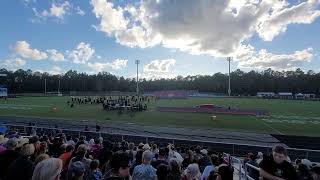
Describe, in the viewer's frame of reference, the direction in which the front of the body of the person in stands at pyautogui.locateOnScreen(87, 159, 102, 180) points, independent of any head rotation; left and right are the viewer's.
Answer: facing away from the viewer

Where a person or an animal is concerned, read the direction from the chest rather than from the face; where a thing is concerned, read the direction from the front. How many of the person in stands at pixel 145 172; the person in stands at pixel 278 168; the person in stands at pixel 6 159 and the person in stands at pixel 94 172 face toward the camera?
1

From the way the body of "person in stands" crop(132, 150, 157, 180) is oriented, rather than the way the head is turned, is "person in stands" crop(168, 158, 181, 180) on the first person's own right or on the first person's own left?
on the first person's own right

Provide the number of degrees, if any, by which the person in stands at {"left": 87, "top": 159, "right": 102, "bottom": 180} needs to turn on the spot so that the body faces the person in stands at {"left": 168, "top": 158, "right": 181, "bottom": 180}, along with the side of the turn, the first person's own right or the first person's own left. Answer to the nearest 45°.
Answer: approximately 135° to the first person's own right

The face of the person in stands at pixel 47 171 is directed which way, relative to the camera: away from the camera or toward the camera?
away from the camera

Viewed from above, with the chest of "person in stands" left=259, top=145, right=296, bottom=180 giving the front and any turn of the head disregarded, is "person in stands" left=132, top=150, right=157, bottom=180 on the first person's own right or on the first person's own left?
on the first person's own right

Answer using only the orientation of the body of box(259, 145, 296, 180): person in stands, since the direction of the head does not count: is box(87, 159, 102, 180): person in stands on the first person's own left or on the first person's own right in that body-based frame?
on the first person's own right

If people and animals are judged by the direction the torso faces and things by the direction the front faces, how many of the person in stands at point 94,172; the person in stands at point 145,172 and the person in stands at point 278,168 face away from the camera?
2

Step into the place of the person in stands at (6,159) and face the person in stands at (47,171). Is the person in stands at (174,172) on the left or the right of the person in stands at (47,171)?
left

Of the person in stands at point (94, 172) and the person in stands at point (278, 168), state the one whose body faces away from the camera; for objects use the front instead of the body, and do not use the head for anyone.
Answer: the person in stands at point (94, 172)

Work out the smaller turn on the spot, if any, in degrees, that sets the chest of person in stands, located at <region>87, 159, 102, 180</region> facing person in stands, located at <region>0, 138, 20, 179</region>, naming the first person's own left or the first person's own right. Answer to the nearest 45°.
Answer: approximately 90° to the first person's own left

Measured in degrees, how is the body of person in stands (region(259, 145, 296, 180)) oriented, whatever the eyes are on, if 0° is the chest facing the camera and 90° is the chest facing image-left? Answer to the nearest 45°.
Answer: approximately 0°

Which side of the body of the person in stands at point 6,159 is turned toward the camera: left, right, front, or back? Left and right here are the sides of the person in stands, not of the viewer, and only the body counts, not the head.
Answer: back

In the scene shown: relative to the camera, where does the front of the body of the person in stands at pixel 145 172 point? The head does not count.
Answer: away from the camera

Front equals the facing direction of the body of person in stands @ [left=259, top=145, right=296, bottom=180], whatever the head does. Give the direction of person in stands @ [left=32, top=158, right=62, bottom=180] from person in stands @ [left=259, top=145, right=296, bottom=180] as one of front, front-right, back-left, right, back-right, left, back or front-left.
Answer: front-right
